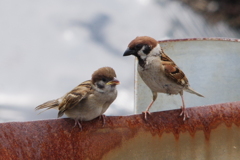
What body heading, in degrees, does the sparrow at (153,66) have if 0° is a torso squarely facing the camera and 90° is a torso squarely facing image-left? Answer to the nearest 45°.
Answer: approximately 45°

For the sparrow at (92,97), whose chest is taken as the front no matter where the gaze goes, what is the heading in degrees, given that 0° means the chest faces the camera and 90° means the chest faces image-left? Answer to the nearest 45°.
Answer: approximately 315°
